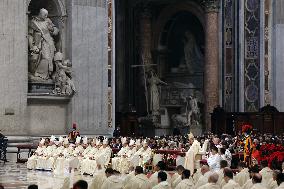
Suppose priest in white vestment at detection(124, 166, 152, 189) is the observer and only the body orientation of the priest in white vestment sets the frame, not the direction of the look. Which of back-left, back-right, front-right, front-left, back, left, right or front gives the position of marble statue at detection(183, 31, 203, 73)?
front

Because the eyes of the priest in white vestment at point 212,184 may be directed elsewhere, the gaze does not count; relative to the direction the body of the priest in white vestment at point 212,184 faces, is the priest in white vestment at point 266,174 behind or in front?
in front

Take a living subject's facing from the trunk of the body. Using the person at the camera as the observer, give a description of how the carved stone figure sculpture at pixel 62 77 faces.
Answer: facing the viewer

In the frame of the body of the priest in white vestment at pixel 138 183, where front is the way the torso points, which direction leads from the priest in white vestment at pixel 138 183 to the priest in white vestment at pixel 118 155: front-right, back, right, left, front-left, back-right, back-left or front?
front

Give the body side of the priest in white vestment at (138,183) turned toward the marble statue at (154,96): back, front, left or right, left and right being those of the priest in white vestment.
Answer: front

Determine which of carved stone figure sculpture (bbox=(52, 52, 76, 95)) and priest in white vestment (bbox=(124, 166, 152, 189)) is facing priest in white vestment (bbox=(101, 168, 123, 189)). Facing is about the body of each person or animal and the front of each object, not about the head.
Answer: the carved stone figure sculpture

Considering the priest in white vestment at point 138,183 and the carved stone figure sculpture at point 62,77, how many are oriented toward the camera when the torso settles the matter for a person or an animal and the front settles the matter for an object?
1

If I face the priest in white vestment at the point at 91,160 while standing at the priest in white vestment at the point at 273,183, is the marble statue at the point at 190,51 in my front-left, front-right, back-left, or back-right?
front-right

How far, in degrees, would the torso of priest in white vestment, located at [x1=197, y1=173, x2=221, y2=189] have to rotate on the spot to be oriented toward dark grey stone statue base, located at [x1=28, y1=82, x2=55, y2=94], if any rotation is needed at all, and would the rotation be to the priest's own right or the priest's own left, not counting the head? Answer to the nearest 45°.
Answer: approximately 90° to the priest's own left

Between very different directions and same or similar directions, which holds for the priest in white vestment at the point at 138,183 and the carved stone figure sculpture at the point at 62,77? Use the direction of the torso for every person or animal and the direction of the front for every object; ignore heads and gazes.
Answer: very different directions

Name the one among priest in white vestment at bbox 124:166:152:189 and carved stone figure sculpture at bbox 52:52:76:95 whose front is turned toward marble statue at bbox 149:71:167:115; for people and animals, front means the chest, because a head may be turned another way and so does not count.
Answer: the priest in white vestment

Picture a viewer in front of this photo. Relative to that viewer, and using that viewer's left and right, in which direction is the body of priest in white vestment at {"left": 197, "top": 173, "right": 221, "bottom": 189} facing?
facing away from the viewer and to the right of the viewer

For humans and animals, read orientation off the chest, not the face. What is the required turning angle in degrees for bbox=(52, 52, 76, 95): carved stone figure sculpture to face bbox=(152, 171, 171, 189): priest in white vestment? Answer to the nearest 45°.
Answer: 0° — it already faces them

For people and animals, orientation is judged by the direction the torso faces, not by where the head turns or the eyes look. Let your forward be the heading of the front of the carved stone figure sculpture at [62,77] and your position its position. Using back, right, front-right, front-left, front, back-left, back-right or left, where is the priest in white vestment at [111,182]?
front

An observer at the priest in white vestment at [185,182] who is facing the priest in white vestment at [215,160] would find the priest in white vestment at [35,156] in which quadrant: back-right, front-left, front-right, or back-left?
front-left

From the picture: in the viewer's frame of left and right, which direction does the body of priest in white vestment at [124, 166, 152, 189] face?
facing away from the viewer

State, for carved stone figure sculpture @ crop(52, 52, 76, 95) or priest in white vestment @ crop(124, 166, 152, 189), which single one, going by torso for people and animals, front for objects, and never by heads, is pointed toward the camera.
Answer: the carved stone figure sculpture

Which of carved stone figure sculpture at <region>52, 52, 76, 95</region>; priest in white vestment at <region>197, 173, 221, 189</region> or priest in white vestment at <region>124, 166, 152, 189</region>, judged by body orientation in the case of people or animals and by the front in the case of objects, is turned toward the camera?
the carved stone figure sculpture

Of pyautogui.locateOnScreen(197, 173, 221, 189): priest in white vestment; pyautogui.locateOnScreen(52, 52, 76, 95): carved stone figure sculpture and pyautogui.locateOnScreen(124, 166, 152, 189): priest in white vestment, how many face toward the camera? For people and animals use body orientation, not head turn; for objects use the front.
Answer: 1
